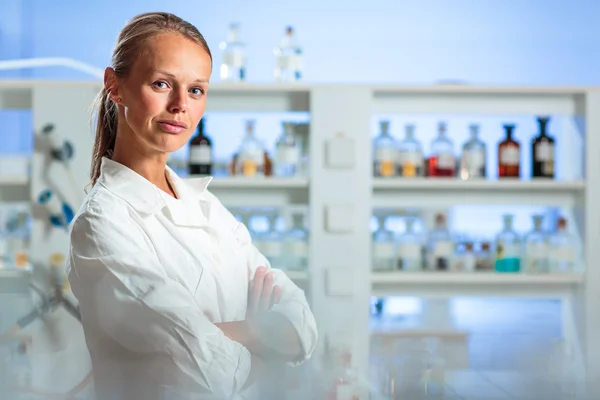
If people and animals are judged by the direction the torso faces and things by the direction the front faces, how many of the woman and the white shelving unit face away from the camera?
0

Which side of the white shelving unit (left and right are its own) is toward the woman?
front

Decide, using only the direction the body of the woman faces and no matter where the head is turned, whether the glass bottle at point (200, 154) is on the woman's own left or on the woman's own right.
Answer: on the woman's own left

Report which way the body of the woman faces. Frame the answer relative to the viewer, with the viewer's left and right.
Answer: facing the viewer and to the right of the viewer

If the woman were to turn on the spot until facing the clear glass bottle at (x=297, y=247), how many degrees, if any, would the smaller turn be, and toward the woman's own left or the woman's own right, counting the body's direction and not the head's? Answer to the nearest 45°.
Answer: approximately 135° to the woman's own left

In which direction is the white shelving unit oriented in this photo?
toward the camera

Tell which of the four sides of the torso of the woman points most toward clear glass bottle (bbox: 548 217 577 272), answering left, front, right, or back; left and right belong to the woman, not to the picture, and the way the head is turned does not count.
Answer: left
